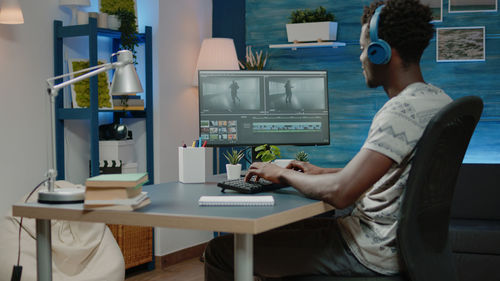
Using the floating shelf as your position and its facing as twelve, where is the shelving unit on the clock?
The shelving unit is roughly at 2 o'clock from the floating shelf.

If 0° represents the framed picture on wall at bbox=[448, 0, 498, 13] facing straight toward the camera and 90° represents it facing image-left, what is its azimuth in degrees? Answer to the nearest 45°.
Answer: approximately 0°

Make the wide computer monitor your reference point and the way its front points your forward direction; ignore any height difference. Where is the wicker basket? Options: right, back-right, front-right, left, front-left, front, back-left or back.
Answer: back-right

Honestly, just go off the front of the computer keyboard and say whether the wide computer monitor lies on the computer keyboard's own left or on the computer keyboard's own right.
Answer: on the computer keyboard's own left

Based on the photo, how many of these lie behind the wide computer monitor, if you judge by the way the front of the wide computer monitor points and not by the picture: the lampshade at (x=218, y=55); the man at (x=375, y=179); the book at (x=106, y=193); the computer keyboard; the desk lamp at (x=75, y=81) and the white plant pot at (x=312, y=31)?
2

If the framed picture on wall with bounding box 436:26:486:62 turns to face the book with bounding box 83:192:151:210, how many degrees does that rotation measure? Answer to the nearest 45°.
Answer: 0° — it already faces it

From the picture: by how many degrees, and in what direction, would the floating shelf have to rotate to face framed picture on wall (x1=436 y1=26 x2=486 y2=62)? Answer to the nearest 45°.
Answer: approximately 90° to its left

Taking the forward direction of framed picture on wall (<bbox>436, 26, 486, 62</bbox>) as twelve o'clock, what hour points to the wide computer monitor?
The wide computer monitor is roughly at 1 o'clock from the framed picture on wall.

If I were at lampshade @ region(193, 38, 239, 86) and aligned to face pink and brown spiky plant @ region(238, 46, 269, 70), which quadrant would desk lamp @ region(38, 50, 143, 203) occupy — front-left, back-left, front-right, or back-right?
back-right

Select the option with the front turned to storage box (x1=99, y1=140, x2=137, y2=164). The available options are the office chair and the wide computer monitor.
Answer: the office chair

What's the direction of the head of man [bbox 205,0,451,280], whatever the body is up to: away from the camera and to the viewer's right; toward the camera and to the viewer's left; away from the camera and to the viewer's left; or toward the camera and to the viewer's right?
away from the camera and to the viewer's left

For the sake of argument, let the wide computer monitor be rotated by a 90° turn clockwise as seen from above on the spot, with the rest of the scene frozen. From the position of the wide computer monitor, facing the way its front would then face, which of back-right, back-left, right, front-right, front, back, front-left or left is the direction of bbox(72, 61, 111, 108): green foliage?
front-right

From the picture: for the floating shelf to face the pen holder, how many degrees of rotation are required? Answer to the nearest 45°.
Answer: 0° — it already faces it

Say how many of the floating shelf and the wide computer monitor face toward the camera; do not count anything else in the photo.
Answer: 2
